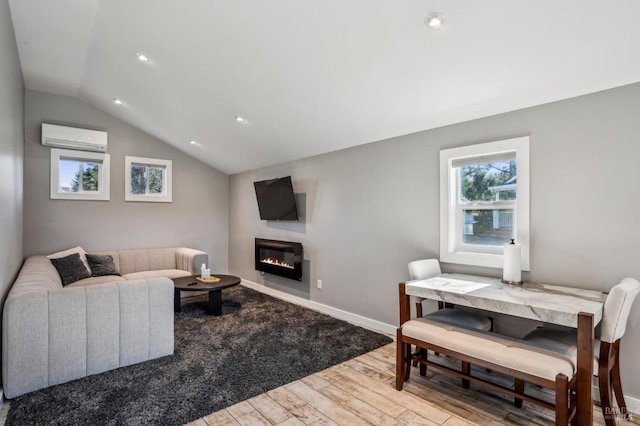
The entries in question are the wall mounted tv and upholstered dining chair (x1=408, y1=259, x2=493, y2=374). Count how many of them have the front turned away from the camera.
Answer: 0

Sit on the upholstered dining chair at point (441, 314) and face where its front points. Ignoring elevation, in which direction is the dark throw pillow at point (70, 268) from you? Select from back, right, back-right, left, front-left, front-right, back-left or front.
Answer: back-right

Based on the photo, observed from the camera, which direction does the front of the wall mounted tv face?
facing the viewer and to the left of the viewer

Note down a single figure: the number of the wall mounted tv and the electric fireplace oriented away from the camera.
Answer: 0

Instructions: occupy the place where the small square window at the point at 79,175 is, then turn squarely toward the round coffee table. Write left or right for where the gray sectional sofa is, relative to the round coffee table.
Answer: right

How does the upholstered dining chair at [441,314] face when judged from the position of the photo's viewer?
facing the viewer and to the right of the viewer

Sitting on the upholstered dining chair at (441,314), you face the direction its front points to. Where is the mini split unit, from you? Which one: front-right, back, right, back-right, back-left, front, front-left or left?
back-right

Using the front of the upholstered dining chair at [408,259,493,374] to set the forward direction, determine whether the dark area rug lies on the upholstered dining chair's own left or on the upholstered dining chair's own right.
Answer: on the upholstered dining chair's own right

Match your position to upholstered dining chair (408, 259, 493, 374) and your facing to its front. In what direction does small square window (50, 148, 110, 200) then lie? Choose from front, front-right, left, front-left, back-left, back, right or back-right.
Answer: back-right

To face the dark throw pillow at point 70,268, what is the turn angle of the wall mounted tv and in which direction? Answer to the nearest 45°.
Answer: approximately 45° to its right

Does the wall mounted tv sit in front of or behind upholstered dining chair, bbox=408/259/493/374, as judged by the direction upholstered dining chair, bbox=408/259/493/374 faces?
behind
